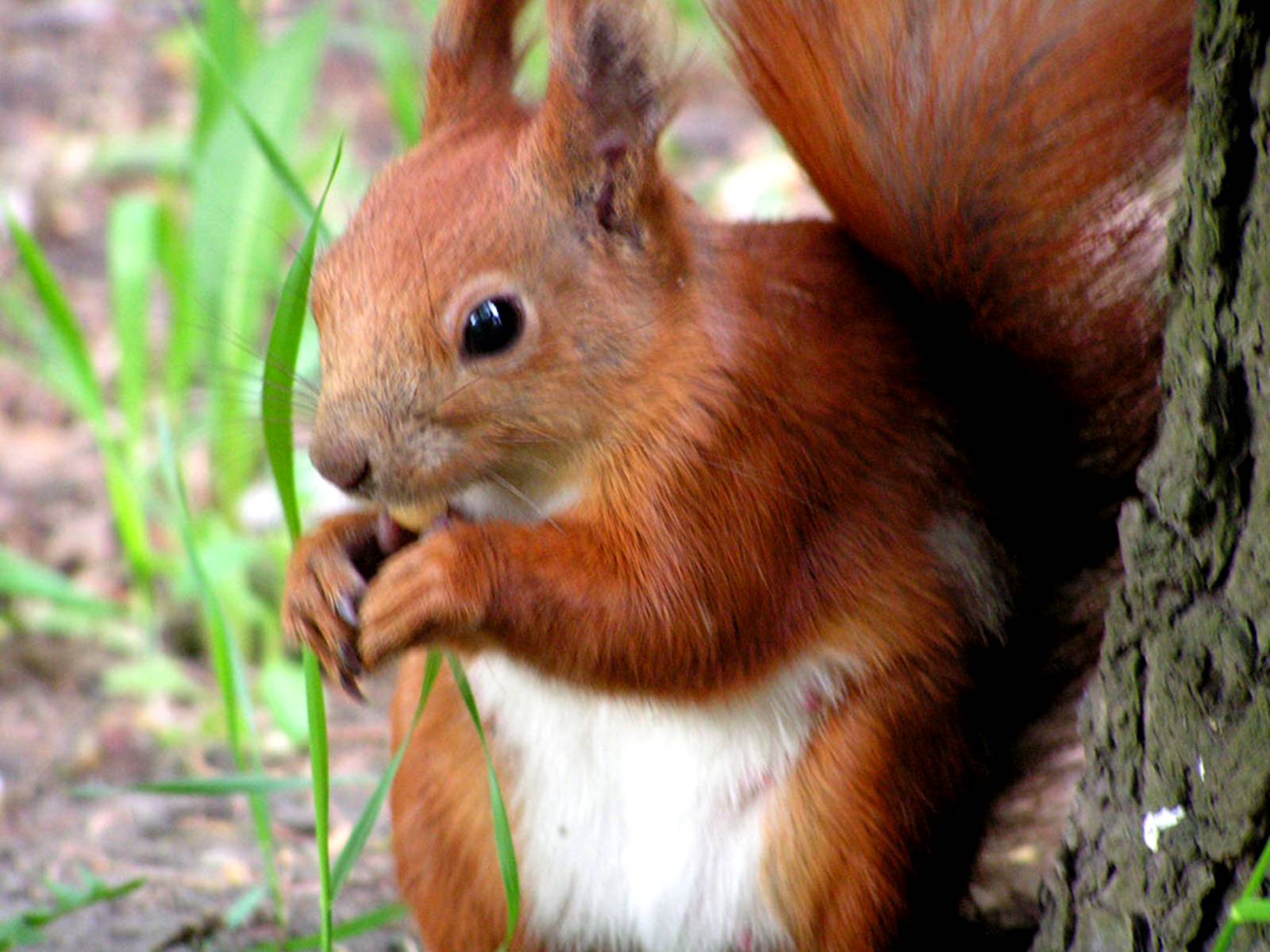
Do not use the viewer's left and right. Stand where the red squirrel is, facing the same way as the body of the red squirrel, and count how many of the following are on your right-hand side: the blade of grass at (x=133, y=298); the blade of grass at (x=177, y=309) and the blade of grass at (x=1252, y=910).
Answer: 2

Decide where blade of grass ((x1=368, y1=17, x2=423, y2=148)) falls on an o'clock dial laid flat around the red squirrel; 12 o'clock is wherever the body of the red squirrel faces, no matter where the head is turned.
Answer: The blade of grass is roughly at 4 o'clock from the red squirrel.

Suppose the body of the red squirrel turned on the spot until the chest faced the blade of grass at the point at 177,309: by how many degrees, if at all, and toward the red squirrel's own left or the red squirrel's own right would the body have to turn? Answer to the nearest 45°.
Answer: approximately 90° to the red squirrel's own right

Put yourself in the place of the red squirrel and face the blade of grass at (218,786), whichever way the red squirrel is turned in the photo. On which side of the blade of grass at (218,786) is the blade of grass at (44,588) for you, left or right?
right

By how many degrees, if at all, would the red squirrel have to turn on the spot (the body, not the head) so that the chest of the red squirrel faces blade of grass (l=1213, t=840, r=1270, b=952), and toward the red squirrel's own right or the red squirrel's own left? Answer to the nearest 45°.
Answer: approximately 90° to the red squirrel's own left

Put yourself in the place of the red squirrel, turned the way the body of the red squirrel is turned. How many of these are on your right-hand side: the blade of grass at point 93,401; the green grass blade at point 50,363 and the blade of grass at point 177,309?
3

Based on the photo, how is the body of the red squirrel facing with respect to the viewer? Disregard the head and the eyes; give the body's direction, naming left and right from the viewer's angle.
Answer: facing the viewer and to the left of the viewer

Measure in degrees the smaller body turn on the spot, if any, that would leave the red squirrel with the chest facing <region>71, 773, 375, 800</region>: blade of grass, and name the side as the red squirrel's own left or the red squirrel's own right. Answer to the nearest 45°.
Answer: approximately 45° to the red squirrel's own right

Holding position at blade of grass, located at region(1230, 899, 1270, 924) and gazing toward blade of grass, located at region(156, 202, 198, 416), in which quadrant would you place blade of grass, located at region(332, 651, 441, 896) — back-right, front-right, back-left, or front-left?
front-left

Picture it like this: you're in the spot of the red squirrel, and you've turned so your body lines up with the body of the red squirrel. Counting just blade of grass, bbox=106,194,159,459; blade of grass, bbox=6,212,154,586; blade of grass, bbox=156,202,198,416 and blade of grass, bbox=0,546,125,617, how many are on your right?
4

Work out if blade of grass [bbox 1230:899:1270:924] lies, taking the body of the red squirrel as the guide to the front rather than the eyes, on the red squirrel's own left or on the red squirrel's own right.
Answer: on the red squirrel's own left

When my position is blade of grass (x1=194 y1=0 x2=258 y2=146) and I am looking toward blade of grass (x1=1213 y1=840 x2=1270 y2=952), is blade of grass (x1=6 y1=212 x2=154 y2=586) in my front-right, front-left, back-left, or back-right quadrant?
front-right

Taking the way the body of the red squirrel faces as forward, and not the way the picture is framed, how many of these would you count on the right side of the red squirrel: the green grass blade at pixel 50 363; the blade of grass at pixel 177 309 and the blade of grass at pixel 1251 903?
2

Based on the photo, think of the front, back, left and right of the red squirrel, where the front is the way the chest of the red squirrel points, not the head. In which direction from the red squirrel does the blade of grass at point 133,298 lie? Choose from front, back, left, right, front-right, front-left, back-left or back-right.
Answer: right
